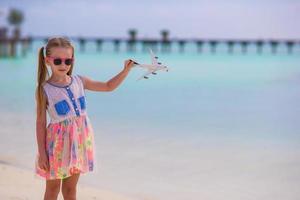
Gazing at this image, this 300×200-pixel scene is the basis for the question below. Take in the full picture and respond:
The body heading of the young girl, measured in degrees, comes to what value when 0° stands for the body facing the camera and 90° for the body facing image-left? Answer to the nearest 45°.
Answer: approximately 315°
